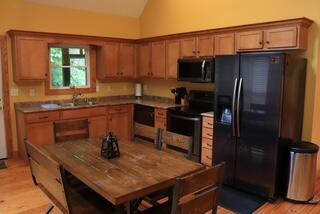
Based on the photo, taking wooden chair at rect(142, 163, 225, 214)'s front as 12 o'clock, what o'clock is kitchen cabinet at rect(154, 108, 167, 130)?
The kitchen cabinet is roughly at 1 o'clock from the wooden chair.

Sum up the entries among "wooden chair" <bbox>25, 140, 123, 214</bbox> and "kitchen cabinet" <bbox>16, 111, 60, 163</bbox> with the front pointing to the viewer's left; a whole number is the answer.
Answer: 0

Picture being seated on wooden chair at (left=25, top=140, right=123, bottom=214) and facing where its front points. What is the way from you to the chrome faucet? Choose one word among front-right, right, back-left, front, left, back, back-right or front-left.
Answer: front-left

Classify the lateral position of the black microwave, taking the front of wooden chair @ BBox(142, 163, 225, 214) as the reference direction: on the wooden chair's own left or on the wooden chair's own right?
on the wooden chair's own right

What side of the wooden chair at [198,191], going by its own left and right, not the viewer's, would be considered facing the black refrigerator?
right

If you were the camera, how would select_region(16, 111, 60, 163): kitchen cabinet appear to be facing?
facing the viewer and to the right of the viewer

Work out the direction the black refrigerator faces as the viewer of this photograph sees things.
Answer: facing the viewer and to the left of the viewer

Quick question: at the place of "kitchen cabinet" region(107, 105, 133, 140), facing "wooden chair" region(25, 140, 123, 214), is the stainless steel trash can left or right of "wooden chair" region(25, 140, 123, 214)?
left

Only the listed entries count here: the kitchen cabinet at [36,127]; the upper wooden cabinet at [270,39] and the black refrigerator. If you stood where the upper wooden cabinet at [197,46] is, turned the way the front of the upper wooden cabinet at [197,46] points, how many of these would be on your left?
2

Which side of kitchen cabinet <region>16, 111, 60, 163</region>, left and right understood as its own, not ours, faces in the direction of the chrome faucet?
left

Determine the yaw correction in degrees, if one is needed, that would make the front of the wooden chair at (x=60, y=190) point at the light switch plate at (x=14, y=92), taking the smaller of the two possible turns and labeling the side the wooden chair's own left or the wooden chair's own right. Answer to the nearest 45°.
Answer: approximately 45° to the wooden chair's own left

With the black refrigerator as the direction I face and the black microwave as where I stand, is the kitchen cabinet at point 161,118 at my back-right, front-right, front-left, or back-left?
back-right

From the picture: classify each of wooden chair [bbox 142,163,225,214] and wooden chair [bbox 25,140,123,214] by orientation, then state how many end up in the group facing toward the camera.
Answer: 0

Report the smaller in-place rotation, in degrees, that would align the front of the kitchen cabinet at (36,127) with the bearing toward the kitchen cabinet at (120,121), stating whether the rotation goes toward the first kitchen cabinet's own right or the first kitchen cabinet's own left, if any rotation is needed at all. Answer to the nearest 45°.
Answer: approximately 45° to the first kitchen cabinet's own left

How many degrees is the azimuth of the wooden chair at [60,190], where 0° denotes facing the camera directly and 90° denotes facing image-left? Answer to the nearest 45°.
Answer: approximately 225°
